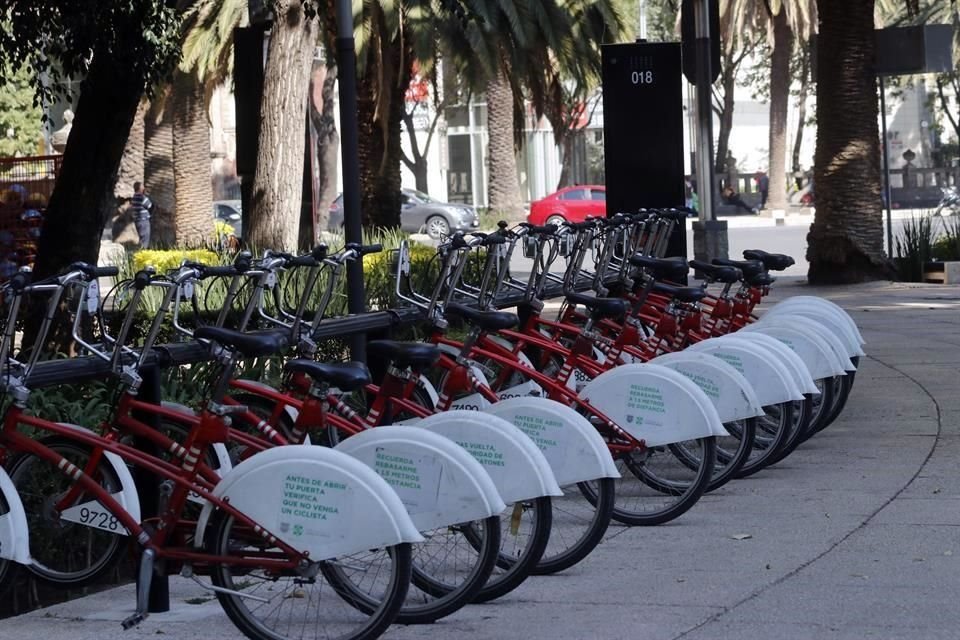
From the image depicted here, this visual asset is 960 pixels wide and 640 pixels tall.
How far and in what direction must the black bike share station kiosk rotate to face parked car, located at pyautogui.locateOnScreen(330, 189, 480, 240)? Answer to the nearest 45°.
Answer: approximately 180°

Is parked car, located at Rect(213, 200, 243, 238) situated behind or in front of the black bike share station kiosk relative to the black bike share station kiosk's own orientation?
behind

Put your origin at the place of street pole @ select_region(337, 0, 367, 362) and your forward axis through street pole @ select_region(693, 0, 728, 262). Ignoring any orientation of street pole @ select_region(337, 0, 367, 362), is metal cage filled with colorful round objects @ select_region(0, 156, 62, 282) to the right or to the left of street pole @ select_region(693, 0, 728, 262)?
left

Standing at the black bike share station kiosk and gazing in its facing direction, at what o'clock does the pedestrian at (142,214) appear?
The pedestrian is roughly at 5 o'clock from the black bike share station kiosk.

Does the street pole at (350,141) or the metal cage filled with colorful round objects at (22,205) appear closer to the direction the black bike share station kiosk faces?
the street pole

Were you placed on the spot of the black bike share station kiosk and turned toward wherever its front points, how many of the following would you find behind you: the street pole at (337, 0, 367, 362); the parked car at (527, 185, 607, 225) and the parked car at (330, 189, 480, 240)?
2

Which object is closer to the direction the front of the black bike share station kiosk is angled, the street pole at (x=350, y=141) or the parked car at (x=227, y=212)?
the street pole

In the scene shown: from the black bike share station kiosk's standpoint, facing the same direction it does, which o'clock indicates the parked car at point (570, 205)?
The parked car is roughly at 6 o'clock from the black bike share station kiosk.
